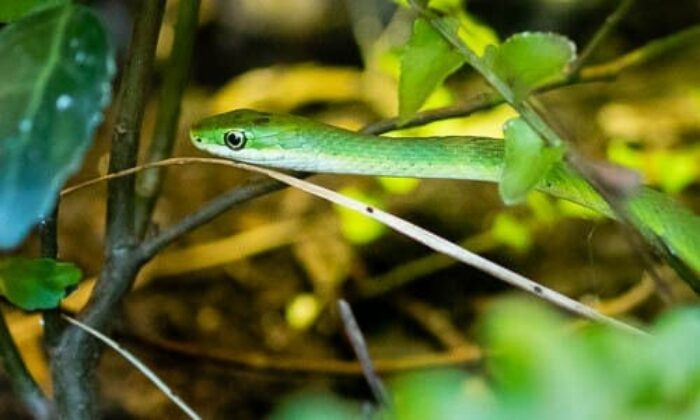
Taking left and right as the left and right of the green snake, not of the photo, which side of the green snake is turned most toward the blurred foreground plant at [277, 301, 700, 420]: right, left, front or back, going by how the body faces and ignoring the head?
left

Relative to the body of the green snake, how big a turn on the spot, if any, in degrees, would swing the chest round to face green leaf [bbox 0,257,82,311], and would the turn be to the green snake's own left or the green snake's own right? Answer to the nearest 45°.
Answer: approximately 45° to the green snake's own left

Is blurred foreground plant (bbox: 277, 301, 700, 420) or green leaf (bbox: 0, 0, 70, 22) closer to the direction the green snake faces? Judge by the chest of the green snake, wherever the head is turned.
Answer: the green leaf

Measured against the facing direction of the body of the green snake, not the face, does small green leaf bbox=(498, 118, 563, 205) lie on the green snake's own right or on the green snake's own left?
on the green snake's own left

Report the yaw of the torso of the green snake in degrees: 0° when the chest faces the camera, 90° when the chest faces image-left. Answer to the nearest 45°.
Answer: approximately 90°
